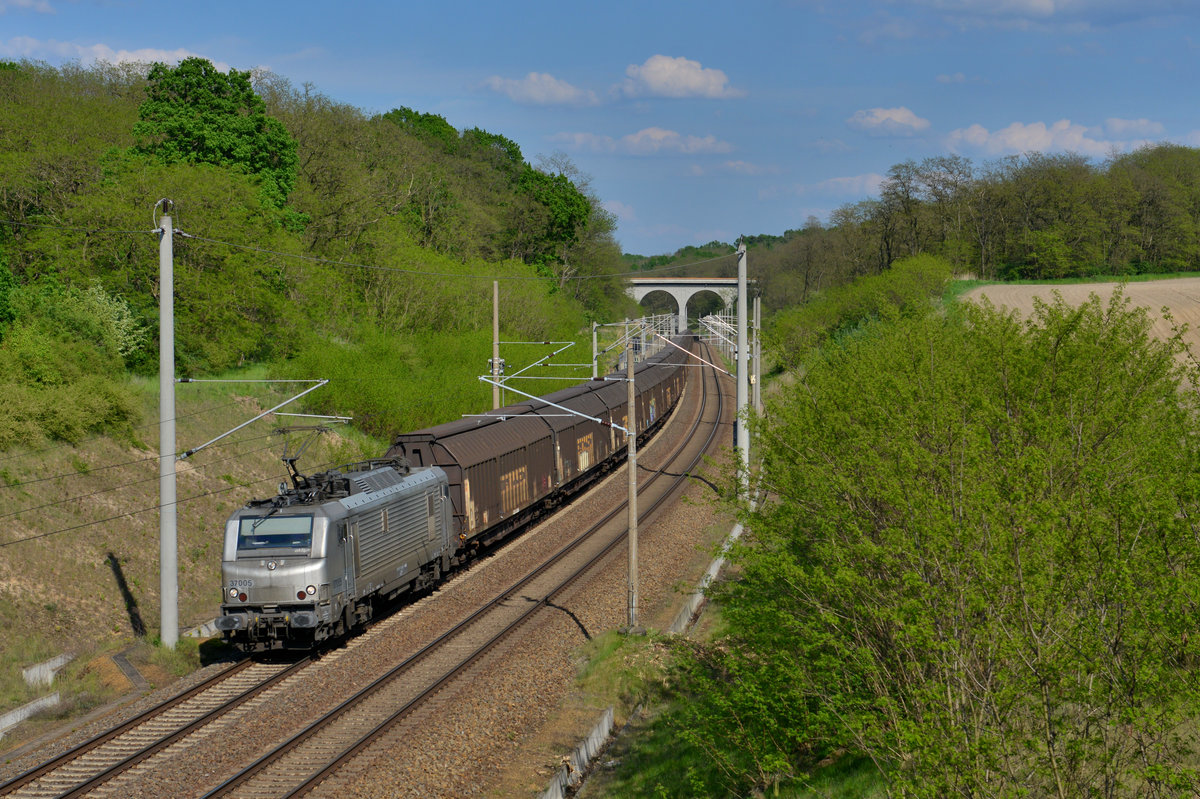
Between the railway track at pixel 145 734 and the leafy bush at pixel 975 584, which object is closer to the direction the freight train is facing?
the railway track

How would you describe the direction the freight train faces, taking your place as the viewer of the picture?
facing the viewer and to the left of the viewer

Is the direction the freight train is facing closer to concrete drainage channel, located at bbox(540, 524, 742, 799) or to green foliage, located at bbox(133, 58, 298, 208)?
the concrete drainage channel

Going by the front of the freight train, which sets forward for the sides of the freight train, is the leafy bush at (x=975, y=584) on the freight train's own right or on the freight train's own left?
on the freight train's own left

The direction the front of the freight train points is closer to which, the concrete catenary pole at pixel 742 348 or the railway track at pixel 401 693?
the railway track

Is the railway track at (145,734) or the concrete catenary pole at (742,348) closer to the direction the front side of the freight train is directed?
the railway track

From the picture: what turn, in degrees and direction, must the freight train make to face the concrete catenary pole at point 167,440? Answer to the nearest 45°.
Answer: approximately 45° to its right

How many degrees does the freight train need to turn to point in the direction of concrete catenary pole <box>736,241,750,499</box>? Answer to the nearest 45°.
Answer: approximately 180°

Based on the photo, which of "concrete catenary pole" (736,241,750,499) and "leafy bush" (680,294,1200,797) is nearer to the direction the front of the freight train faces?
the leafy bush

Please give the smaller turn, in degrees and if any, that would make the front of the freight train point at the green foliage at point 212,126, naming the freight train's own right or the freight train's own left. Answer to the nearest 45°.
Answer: approximately 135° to the freight train's own right

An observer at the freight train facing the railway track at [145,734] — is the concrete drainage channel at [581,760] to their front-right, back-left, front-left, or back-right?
front-left
